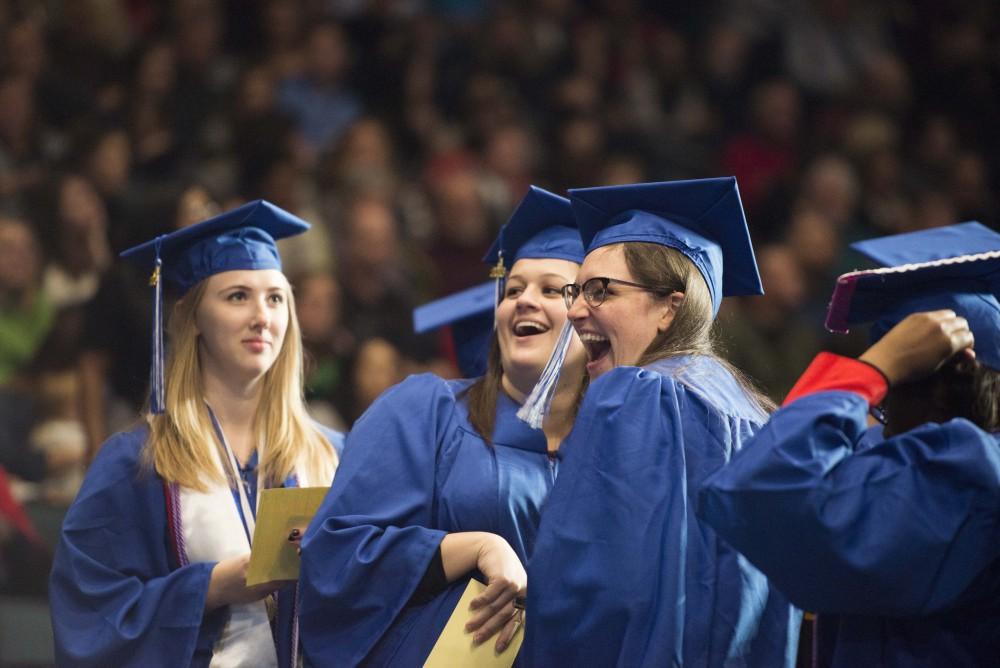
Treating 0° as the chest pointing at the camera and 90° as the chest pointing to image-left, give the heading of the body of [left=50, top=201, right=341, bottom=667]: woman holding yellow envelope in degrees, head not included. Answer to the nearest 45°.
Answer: approximately 315°

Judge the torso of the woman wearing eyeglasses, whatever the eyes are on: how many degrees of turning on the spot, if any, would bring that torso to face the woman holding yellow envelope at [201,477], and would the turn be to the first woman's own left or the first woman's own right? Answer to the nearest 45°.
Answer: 0° — they already face them

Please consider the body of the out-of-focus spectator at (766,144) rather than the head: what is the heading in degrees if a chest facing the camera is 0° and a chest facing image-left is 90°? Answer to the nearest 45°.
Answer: approximately 0°

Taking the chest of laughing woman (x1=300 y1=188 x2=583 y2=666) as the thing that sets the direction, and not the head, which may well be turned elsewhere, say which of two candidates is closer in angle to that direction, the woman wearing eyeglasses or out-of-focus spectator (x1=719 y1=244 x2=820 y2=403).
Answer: the woman wearing eyeglasses

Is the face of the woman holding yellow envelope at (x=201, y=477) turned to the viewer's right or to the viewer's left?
to the viewer's right

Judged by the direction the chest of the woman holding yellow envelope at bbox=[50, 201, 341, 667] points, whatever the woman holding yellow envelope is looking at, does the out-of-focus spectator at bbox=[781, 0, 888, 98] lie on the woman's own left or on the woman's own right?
on the woman's own left
